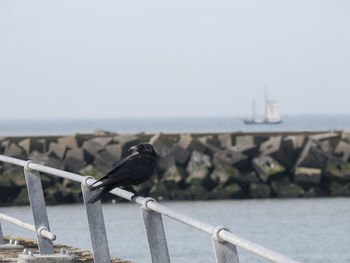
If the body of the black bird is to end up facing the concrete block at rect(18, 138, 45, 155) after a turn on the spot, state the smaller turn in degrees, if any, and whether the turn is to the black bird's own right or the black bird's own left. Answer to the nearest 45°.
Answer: approximately 90° to the black bird's own left

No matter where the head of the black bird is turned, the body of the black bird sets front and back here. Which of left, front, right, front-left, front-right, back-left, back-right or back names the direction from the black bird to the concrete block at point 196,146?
left

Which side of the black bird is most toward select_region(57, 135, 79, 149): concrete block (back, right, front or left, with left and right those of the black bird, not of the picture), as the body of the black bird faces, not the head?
left

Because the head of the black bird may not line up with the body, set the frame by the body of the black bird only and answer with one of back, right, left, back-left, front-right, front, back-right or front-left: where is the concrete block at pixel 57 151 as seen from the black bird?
left

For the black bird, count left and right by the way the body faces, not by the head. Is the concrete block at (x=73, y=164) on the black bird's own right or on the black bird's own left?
on the black bird's own left

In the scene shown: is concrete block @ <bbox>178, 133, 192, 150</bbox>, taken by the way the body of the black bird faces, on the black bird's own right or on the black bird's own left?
on the black bird's own left

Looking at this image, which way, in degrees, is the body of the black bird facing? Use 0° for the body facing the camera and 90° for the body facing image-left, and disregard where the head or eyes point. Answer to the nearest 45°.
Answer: approximately 270°

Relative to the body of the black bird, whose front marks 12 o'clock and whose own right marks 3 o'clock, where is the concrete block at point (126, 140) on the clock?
The concrete block is roughly at 9 o'clock from the black bird.

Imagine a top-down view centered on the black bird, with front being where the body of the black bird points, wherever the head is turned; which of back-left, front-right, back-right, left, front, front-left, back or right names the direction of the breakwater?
left

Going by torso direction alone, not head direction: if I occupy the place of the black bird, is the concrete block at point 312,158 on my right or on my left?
on my left

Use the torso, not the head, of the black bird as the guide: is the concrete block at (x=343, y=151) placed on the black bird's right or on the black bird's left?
on the black bird's left
